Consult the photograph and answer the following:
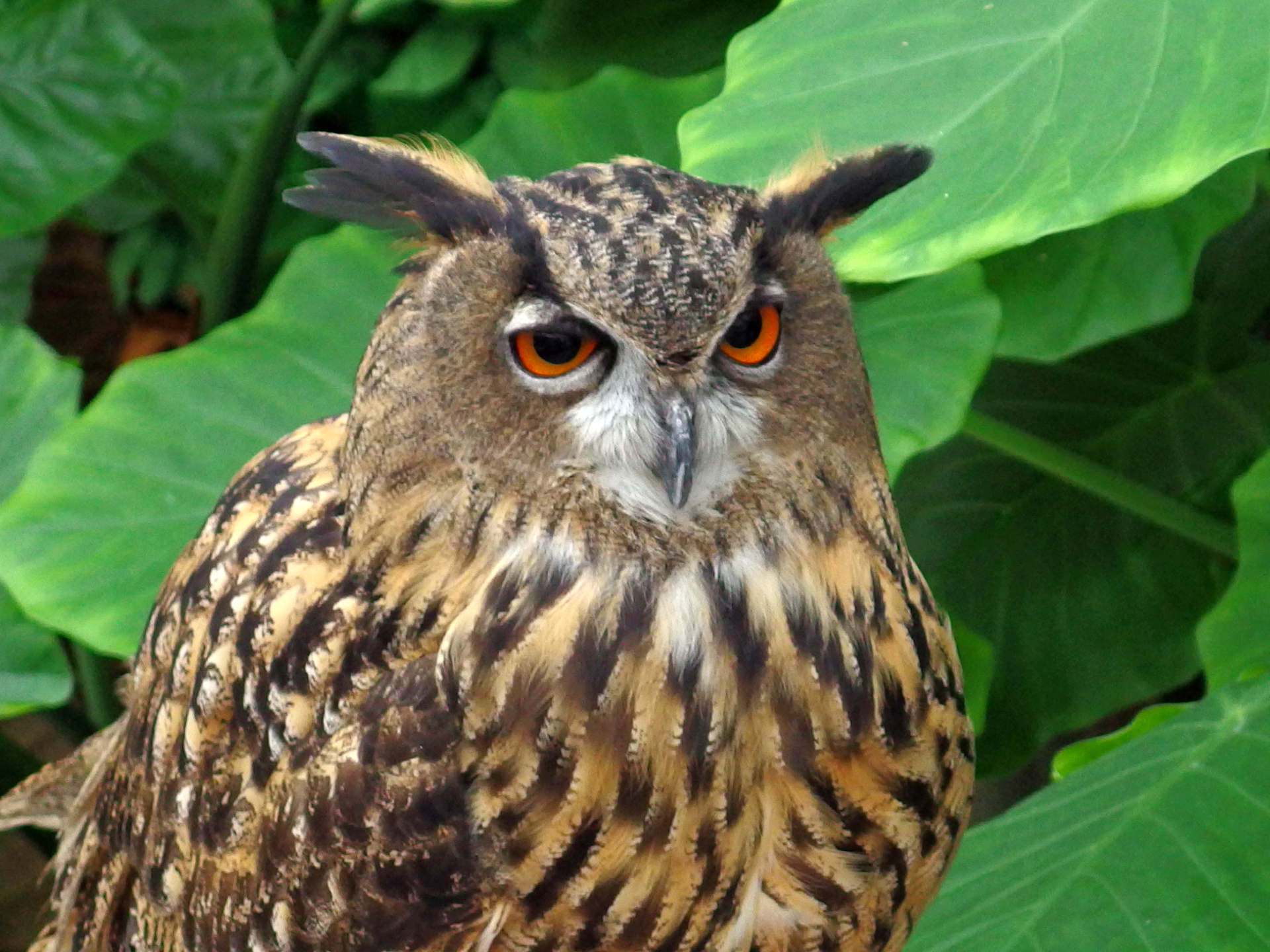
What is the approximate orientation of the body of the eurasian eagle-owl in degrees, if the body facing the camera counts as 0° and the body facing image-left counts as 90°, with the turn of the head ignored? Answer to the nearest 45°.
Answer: approximately 315°

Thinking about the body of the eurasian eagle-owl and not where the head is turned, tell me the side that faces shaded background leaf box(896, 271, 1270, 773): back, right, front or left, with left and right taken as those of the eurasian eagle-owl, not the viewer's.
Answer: left

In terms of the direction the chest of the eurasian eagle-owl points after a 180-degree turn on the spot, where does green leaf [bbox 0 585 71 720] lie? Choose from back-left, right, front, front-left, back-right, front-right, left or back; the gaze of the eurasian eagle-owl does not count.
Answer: front

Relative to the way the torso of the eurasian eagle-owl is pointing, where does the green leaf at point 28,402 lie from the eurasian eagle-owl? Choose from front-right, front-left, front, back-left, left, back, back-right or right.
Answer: back

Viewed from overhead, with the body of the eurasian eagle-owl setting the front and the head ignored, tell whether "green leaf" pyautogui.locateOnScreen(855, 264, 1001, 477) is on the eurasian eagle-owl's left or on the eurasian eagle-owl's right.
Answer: on the eurasian eagle-owl's left

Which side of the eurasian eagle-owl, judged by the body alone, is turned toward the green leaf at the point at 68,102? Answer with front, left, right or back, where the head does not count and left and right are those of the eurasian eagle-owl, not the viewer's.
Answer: back

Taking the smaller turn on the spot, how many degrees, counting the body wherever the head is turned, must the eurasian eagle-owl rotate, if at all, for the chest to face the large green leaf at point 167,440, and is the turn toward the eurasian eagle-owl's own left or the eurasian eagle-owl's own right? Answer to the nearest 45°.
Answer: approximately 180°

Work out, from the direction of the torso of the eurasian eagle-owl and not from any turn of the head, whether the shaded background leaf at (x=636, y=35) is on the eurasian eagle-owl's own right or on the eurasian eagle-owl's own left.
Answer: on the eurasian eagle-owl's own left
